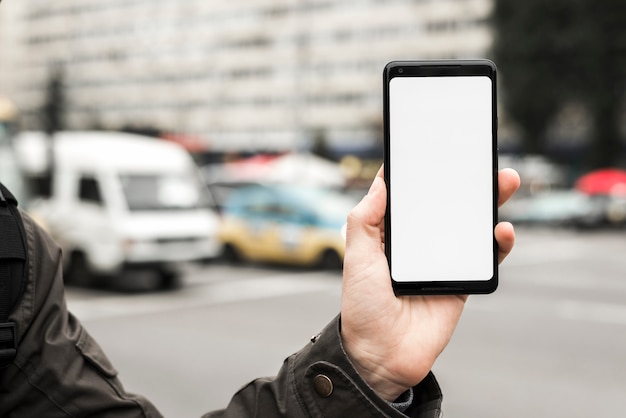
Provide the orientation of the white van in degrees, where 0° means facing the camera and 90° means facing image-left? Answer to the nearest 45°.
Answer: approximately 315°

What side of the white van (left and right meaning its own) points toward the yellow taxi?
left

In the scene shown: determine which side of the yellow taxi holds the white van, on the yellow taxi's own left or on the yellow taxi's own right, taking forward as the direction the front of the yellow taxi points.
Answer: on the yellow taxi's own right

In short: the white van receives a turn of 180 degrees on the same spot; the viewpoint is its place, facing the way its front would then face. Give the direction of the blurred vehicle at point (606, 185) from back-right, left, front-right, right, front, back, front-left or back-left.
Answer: right

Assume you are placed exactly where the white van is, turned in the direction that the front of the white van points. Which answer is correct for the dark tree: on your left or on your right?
on your left

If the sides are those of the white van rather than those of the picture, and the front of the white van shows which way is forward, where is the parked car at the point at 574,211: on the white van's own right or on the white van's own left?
on the white van's own left
